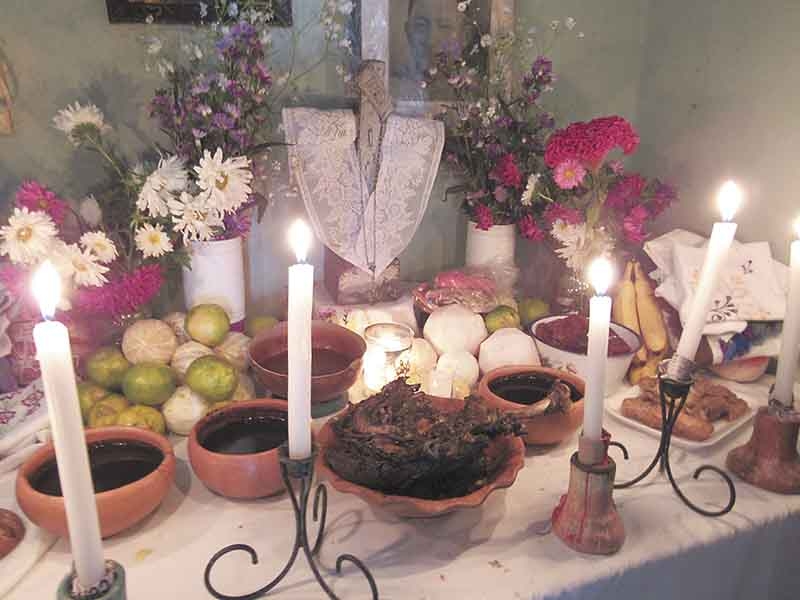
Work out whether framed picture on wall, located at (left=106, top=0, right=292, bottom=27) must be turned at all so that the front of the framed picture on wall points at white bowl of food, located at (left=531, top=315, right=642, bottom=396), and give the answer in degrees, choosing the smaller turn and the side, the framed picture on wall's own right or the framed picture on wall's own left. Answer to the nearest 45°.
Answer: approximately 45° to the framed picture on wall's own left

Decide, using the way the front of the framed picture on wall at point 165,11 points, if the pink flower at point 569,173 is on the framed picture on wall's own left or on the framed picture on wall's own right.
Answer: on the framed picture on wall's own left

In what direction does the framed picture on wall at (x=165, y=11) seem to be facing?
toward the camera

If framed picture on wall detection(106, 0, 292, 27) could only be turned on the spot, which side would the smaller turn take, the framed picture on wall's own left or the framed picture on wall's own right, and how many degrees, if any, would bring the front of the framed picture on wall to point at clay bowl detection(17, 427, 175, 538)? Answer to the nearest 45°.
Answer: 0° — it already faces it

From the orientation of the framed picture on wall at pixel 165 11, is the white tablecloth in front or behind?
in front

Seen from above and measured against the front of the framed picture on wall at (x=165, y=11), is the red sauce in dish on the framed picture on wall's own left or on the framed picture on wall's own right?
on the framed picture on wall's own left

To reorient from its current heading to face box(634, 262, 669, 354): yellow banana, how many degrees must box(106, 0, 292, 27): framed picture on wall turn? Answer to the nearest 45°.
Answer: approximately 90° to its left
